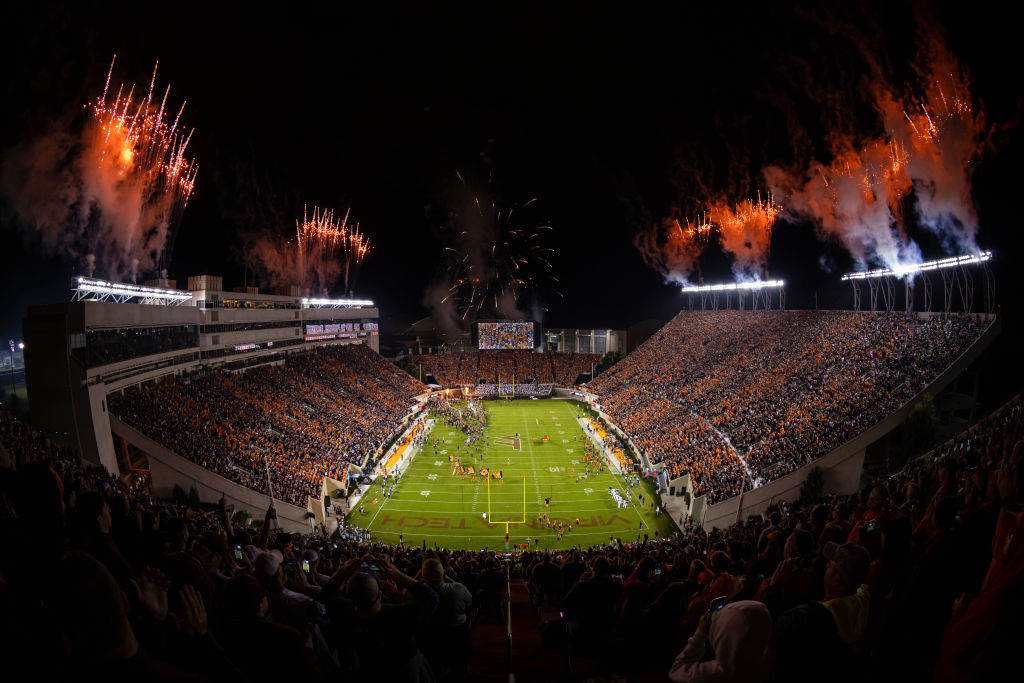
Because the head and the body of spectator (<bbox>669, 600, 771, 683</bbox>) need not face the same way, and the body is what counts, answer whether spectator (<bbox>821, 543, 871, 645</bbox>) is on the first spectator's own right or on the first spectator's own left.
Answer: on the first spectator's own right

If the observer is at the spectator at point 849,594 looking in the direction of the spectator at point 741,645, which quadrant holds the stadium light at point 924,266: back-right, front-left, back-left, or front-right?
back-right

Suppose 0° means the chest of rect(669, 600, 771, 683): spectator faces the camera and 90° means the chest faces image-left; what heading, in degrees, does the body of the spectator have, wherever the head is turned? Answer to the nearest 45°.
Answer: approximately 135°
